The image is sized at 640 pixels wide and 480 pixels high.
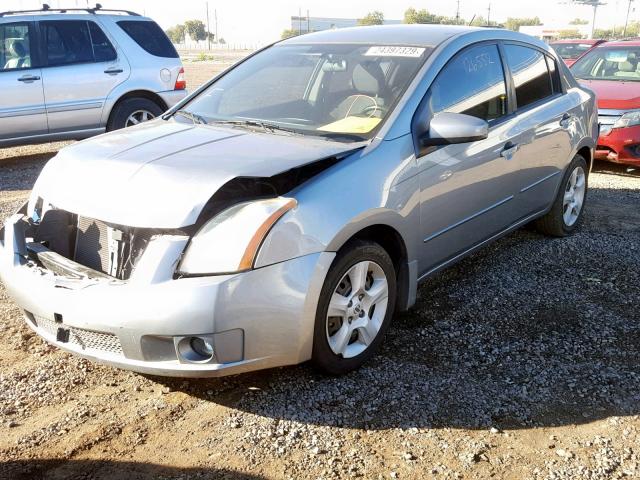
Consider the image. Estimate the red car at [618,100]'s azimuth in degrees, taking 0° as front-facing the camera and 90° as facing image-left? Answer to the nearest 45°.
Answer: approximately 45°

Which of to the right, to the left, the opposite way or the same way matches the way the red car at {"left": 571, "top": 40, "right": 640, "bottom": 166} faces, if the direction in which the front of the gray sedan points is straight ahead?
the same way

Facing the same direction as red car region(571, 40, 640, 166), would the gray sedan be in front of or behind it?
in front

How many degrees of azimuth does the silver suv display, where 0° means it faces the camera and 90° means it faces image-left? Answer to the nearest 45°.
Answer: approximately 90°

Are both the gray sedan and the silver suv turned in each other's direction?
no

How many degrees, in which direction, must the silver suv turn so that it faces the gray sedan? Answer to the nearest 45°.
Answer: approximately 90° to its left

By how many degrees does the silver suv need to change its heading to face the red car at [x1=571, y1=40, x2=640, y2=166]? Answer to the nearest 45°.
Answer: approximately 180°

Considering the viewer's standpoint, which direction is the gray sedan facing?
facing the viewer and to the left of the viewer

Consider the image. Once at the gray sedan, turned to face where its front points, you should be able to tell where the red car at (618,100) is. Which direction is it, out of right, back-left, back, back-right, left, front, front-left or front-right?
back

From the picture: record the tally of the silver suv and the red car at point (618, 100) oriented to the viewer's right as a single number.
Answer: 0

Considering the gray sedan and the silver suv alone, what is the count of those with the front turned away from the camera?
0

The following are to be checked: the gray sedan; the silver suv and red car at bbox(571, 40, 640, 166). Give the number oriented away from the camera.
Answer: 0
